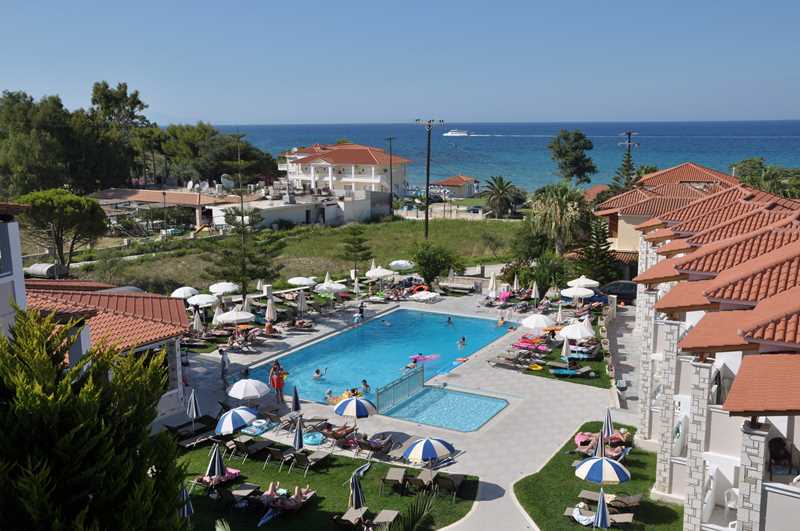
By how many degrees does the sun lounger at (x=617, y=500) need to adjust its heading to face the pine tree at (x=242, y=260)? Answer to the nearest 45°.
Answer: approximately 45° to its right

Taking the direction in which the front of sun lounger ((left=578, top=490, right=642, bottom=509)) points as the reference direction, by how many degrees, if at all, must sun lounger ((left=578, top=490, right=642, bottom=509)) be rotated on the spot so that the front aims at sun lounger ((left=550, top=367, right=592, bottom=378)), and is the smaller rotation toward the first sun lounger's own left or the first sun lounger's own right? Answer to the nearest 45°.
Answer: approximately 90° to the first sun lounger's own right

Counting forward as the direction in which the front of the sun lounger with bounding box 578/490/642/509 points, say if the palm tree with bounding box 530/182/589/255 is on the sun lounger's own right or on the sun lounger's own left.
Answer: on the sun lounger's own right

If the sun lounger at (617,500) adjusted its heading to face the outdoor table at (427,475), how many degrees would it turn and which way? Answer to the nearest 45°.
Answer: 0° — it already faces it

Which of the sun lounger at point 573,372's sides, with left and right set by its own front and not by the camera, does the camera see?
left

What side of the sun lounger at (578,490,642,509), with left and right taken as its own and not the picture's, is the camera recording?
left

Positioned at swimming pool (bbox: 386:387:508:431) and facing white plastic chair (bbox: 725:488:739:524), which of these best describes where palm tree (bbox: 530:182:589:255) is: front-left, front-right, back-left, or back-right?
back-left

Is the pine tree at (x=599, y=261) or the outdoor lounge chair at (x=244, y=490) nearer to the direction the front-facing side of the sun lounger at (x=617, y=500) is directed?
the outdoor lounge chair

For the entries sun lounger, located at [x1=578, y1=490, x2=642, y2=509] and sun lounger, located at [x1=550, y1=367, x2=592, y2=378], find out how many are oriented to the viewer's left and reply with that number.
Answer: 2
